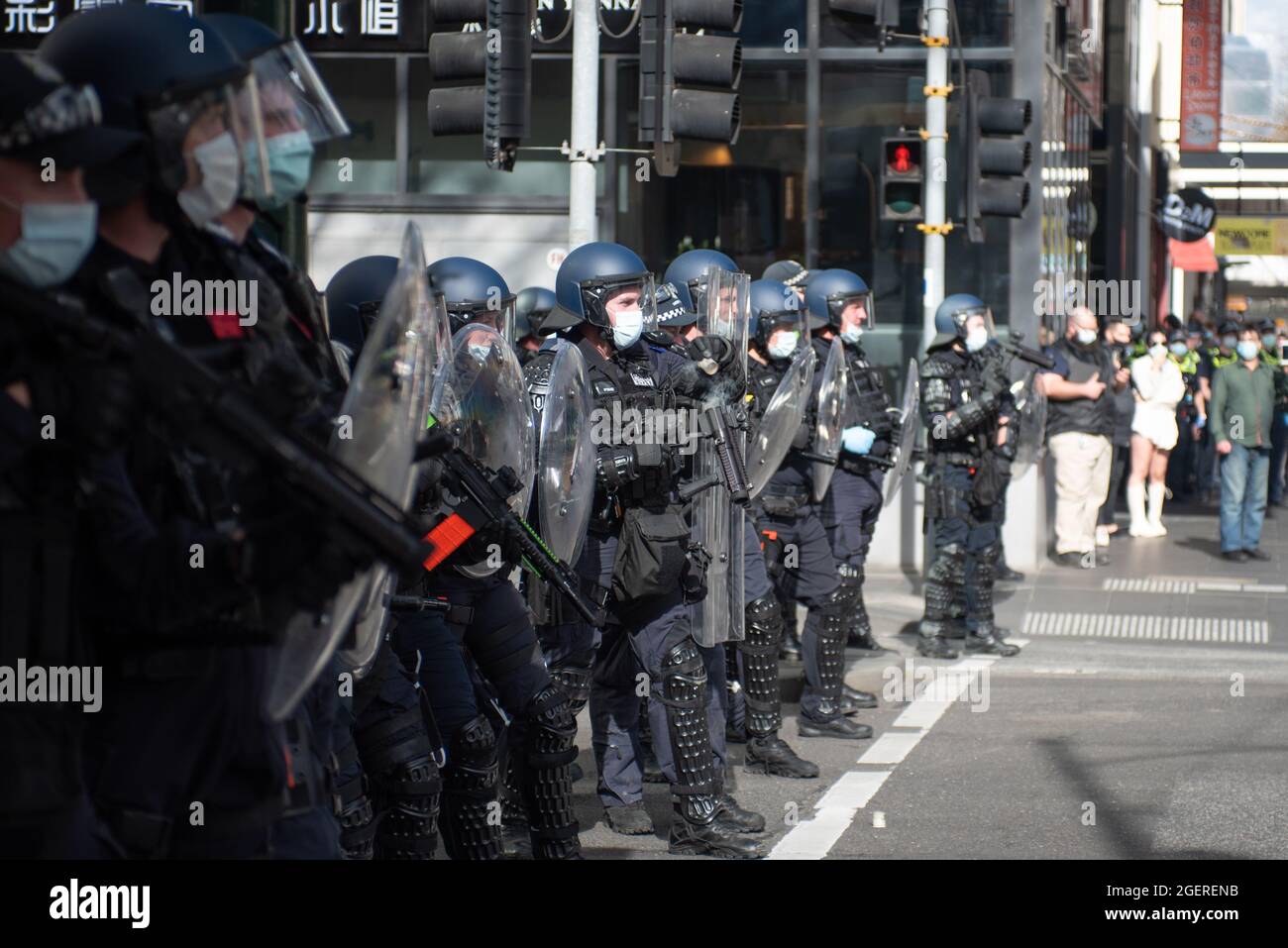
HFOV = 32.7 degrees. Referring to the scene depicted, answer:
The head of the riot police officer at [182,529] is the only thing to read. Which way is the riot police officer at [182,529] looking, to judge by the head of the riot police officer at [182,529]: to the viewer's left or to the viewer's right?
to the viewer's right

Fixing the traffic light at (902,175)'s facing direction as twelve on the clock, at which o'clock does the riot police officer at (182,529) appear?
The riot police officer is roughly at 12 o'clock from the traffic light.

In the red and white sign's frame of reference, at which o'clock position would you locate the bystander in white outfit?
The bystander in white outfit is roughly at 12 o'clock from the red and white sign.

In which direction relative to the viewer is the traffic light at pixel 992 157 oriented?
to the viewer's right

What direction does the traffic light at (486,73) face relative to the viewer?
to the viewer's left

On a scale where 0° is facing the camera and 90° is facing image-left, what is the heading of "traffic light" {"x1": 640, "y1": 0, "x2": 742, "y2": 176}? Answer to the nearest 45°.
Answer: approximately 270°

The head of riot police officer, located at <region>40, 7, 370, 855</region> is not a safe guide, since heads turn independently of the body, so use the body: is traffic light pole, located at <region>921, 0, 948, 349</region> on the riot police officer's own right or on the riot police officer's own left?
on the riot police officer's own left

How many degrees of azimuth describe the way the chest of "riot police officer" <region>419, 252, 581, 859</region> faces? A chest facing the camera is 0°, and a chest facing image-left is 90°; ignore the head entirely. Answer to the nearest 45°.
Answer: approximately 315°
